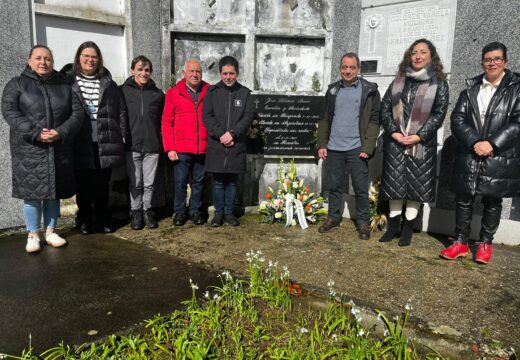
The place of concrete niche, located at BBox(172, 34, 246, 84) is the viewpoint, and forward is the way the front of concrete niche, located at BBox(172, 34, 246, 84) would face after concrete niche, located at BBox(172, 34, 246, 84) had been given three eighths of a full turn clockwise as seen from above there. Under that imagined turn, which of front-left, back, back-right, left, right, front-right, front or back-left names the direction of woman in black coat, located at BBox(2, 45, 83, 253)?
left

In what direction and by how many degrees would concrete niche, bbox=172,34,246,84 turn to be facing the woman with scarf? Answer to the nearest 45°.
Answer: approximately 45° to its left

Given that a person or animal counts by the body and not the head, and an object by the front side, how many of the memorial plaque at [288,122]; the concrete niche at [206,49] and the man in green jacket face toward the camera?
3

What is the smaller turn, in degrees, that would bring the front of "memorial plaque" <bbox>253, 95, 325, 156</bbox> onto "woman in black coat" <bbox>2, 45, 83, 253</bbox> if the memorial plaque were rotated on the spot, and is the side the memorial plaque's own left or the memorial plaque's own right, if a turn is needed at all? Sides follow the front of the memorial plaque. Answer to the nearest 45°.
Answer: approximately 45° to the memorial plaque's own right

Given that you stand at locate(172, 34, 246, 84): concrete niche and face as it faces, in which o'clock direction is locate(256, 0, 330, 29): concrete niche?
locate(256, 0, 330, 29): concrete niche is roughly at 9 o'clock from locate(172, 34, 246, 84): concrete niche.

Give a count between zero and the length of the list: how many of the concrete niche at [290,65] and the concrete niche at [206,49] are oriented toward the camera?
2

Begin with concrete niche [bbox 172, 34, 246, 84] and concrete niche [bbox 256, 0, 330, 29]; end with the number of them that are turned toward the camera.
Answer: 2

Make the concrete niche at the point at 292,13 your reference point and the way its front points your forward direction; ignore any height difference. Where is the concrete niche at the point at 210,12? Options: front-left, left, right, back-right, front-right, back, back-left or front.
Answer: right
